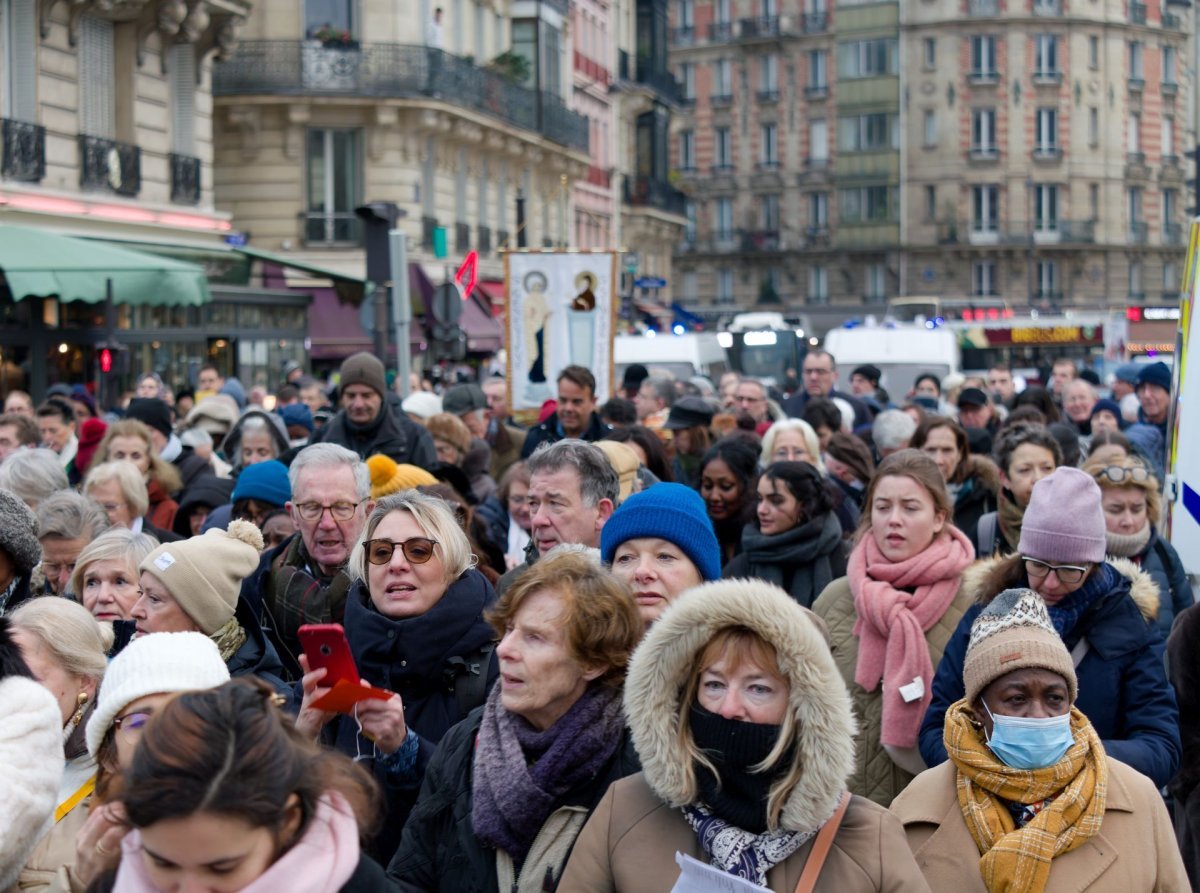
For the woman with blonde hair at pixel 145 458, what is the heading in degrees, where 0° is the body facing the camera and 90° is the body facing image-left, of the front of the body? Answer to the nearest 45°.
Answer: approximately 0°

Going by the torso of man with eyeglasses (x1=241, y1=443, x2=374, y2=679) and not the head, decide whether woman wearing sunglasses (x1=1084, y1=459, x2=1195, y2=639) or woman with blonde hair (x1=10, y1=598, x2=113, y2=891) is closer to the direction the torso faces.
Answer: the woman with blonde hair

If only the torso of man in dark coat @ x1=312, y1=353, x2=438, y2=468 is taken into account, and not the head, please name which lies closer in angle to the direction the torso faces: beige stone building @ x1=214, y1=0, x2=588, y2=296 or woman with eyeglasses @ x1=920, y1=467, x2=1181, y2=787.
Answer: the woman with eyeglasses
